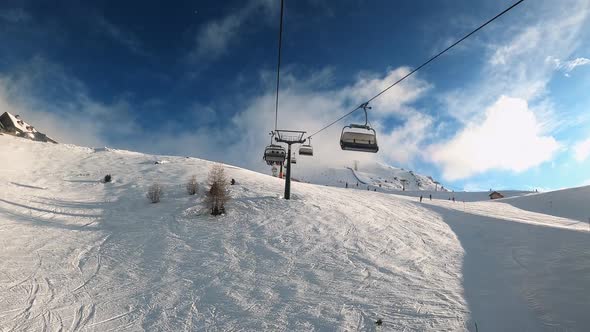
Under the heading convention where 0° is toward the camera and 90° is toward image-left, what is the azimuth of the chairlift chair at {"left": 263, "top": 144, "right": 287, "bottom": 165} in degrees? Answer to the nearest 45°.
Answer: approximately 180°
